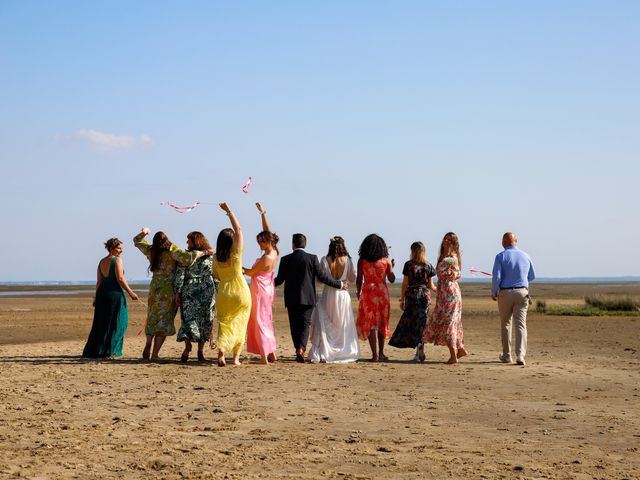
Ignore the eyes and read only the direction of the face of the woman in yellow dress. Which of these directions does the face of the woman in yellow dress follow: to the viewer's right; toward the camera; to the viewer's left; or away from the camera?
away from the camera

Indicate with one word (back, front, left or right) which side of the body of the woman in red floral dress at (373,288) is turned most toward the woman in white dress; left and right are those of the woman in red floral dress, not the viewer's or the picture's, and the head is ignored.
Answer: left

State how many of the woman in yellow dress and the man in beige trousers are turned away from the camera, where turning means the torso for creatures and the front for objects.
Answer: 2

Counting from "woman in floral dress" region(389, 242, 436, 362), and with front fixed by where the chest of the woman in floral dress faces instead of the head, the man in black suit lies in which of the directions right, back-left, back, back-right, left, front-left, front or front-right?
left

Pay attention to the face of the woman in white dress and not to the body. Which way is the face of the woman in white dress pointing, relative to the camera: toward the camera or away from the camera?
away from the camera

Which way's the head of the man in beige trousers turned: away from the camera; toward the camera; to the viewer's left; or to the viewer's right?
away from the camera

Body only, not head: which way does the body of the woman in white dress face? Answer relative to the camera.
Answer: away from the camera

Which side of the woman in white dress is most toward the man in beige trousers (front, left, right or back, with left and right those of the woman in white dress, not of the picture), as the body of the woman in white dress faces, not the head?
right

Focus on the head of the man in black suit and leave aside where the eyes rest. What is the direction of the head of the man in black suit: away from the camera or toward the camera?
away from the camera

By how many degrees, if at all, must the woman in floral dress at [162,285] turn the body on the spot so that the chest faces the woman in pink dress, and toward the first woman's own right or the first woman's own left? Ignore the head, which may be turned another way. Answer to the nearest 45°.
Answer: approximately 90° to the first woman's own right

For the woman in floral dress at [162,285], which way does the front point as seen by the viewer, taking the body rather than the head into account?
away from the camera

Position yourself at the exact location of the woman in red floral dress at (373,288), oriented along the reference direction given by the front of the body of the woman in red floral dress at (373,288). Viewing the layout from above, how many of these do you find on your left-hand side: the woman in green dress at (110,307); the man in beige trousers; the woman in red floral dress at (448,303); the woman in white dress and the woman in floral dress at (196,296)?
3

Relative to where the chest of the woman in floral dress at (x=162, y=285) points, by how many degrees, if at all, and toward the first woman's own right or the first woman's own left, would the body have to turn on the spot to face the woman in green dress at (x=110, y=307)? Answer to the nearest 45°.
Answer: approximately 45° to the first woman's own left

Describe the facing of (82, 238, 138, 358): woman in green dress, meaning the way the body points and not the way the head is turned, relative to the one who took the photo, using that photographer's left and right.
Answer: facing away from the viewer and to the right of the viewer
